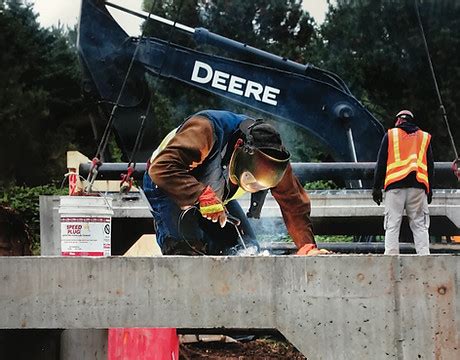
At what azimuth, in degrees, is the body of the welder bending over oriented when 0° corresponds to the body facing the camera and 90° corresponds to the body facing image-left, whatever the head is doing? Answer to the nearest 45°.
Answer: approximately 315°

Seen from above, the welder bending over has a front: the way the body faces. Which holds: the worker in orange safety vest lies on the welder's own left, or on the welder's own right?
on the welder's own left
